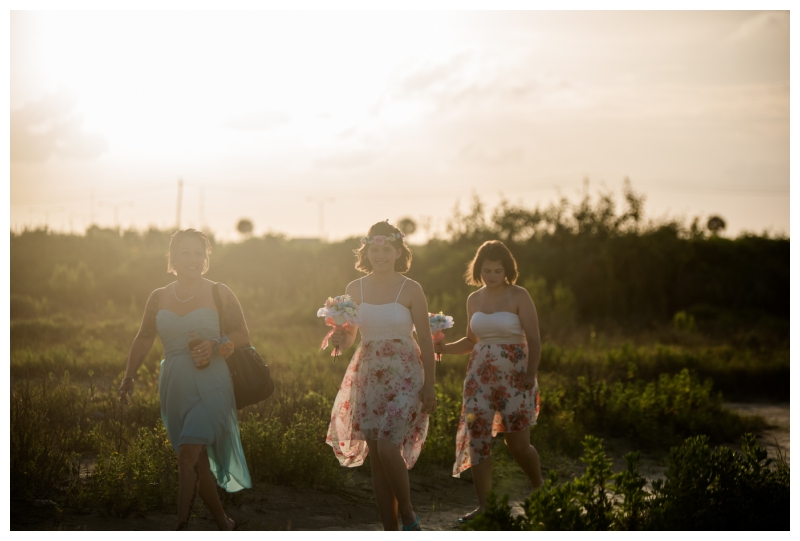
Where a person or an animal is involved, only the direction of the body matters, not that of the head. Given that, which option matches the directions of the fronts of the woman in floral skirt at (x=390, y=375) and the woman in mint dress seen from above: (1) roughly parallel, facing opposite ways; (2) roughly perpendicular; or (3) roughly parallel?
roughly parallel

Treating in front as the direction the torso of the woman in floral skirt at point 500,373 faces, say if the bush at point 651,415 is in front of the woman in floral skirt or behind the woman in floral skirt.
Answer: behind

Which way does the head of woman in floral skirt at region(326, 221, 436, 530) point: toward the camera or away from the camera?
toward the camera

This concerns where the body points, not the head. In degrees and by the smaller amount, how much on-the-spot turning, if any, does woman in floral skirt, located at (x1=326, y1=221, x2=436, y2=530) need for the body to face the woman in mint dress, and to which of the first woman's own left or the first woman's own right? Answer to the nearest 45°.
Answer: approximately 90° to the first woman's own right

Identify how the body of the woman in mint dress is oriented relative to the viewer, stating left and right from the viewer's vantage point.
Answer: facing the viewer

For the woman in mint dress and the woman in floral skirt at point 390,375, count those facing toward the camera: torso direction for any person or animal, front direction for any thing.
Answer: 2

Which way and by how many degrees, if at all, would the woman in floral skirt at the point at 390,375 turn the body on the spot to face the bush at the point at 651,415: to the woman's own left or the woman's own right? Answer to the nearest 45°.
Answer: approximately 135° to the woman's own left

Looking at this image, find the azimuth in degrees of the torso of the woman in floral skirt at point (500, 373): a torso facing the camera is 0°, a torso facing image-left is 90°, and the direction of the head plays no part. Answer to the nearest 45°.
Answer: approximately 45°

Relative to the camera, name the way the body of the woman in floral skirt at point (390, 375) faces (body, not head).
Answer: toward the camera

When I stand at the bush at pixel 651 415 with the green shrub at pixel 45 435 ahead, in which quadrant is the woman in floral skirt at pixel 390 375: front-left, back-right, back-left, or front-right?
front-left

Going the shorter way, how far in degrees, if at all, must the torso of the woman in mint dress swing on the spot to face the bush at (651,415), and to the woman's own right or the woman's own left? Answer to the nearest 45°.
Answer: approximately 135° to the woman's own left

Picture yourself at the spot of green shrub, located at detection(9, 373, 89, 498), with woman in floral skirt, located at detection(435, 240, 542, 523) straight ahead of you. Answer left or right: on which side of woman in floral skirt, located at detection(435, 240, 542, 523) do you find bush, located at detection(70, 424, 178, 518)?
right
